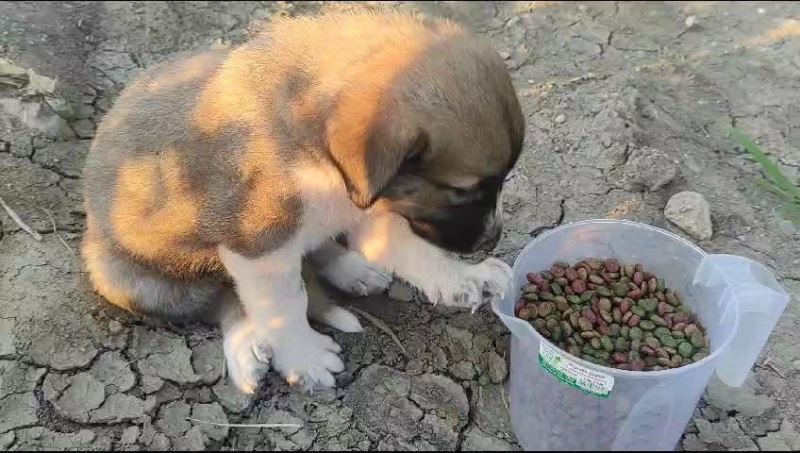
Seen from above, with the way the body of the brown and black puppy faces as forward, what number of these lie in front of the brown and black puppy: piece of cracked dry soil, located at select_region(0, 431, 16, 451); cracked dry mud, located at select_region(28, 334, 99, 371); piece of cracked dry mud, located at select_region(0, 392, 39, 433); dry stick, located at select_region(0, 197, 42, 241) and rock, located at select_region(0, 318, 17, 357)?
0

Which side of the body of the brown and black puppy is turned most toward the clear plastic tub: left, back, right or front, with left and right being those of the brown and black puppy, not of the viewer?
front

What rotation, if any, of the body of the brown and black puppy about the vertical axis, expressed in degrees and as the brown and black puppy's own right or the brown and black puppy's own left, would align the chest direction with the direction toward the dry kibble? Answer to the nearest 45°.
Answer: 0° — it already faces it

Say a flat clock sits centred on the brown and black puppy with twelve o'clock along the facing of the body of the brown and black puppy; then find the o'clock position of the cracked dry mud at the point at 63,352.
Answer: The cracked dry mud is roughly at 6 o'clock from the brown and black puppy.

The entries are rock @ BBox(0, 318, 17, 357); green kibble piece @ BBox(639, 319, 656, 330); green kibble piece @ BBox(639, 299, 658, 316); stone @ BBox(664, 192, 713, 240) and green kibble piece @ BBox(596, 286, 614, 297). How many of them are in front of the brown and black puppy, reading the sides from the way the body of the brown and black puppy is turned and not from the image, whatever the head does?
4

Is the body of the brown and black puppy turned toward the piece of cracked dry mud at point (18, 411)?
no

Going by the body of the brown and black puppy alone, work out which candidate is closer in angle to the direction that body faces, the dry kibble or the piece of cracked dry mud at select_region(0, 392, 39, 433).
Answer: the dry kibble

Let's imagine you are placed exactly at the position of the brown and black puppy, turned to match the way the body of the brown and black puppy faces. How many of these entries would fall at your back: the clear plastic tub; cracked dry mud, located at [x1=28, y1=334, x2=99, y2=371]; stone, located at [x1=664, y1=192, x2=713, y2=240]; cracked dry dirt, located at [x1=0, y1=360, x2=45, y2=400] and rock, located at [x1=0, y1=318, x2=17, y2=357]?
3

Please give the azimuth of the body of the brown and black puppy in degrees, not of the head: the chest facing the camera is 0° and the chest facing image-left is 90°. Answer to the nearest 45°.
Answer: approximately 270°

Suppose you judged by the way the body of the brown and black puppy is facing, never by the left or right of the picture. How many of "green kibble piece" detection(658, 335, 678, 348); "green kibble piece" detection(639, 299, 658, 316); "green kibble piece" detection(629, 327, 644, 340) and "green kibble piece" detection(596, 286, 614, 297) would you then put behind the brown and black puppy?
0

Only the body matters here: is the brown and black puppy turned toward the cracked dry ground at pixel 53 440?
no

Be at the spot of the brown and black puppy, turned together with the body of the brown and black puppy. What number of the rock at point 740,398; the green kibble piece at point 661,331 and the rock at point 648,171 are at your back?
0

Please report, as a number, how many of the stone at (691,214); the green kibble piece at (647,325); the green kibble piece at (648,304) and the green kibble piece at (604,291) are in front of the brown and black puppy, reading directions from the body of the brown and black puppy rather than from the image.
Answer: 4

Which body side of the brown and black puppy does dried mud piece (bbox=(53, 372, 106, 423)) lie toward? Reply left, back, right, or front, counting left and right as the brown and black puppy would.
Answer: back

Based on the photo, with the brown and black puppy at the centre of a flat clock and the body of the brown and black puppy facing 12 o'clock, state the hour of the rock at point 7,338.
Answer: The rock is roughly at 6 o'clock from the brown and black puppy.
